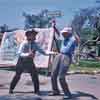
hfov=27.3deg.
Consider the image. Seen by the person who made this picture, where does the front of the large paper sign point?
facing the viewer

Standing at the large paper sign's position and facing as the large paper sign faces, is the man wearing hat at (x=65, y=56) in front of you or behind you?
in front
